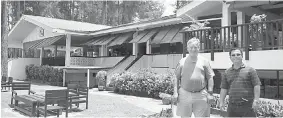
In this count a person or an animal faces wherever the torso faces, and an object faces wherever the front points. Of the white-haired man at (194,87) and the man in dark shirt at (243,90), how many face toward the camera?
2

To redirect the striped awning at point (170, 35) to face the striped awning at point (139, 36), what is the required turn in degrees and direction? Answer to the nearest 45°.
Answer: approximately 90° to its right

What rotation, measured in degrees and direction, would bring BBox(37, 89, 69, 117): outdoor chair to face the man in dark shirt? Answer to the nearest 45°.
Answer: approximately 90° to its left

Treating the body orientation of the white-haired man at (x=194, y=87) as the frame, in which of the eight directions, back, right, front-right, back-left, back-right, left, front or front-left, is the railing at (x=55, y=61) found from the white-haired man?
back-right

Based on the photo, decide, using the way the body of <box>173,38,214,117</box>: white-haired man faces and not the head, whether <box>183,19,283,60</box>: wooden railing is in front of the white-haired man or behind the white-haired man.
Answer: behind

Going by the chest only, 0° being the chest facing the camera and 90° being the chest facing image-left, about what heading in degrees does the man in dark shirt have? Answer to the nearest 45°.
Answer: approximately 0°

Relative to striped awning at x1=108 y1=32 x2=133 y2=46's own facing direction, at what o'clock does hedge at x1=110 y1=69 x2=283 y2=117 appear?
The hedge is roughly at 10 o'clock from the striped awning.

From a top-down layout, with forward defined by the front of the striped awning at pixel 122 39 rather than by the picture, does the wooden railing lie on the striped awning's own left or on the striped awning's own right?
on the striped awning's own left

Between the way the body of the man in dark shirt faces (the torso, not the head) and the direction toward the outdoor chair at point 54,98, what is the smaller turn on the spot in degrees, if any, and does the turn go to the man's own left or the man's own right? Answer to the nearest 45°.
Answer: approximately 90° to the man's own right

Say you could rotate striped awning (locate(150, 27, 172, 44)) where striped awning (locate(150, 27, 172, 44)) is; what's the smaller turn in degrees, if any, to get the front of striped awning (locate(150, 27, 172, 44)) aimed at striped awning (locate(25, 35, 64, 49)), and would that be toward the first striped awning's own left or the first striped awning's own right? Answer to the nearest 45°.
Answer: approximately 90° to the first striped awning's own right
